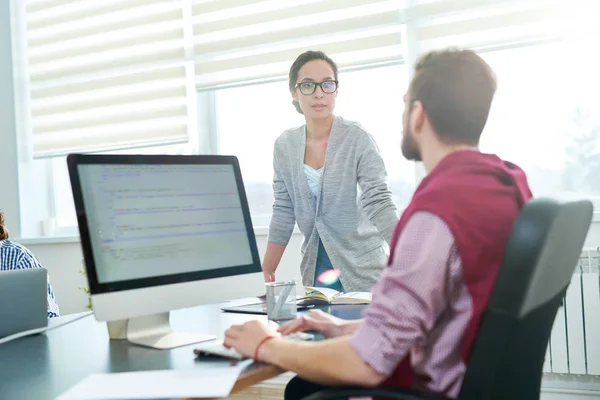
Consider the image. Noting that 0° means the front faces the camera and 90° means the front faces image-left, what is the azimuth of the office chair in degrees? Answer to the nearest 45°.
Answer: approximately 135°

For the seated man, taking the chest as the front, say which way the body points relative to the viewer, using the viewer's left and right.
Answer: facing away from the viewer and to the left of the viewer

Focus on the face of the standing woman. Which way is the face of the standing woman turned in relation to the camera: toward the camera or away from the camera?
toward the camera

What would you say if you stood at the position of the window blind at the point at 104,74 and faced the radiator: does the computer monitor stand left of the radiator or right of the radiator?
right

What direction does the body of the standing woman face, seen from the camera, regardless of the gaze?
toward the camera

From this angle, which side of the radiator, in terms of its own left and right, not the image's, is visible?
front

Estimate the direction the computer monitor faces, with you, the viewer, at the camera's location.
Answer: facing the viewer and to the right of the viewer

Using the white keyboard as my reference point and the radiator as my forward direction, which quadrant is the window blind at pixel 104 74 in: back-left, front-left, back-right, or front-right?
front-left

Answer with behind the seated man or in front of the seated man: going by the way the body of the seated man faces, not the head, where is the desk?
in front

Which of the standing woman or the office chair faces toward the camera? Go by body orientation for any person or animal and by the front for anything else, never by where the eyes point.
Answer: the standing woman

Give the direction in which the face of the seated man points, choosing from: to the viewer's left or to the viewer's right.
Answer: to the viewer's left

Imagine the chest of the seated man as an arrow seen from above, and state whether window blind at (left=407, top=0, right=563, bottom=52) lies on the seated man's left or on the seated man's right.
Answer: on the seated man's right

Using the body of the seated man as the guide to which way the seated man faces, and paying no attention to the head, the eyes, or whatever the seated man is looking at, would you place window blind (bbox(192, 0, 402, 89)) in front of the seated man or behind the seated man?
in front

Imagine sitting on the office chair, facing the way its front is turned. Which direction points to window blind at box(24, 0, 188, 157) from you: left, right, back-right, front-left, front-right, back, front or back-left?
front

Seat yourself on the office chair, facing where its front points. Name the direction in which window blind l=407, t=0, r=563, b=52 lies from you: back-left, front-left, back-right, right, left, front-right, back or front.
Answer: front-right
